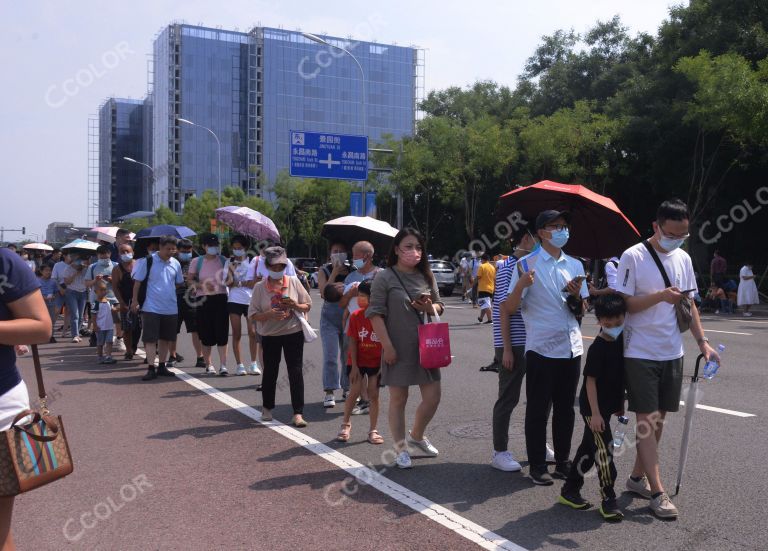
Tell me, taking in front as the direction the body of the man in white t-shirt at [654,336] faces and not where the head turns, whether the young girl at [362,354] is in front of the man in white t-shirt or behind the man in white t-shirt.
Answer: behind

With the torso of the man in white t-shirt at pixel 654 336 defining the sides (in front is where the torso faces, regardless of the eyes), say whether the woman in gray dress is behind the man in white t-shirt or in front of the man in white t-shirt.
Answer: behind

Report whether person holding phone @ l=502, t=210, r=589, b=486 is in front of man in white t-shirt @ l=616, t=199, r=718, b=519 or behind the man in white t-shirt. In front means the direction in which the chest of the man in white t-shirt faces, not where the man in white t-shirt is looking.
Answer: behind

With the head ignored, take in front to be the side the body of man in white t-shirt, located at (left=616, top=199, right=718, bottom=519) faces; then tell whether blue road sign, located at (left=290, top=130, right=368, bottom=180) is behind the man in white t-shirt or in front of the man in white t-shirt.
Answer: behind

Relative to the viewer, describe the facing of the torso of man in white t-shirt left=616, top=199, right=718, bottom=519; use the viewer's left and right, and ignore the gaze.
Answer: facing the viewer and to the right of the viewer
